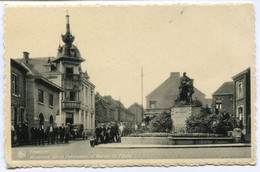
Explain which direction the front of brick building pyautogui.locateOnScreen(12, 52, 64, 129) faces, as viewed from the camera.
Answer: facing the viewer and to the right of the viewer

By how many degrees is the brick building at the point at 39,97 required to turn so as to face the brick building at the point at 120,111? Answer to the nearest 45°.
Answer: approximately 45° to its left

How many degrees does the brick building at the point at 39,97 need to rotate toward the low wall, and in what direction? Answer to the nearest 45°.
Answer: approximately 45° to its left

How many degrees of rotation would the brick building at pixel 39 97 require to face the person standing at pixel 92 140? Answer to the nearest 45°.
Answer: approximately 45° to its left
